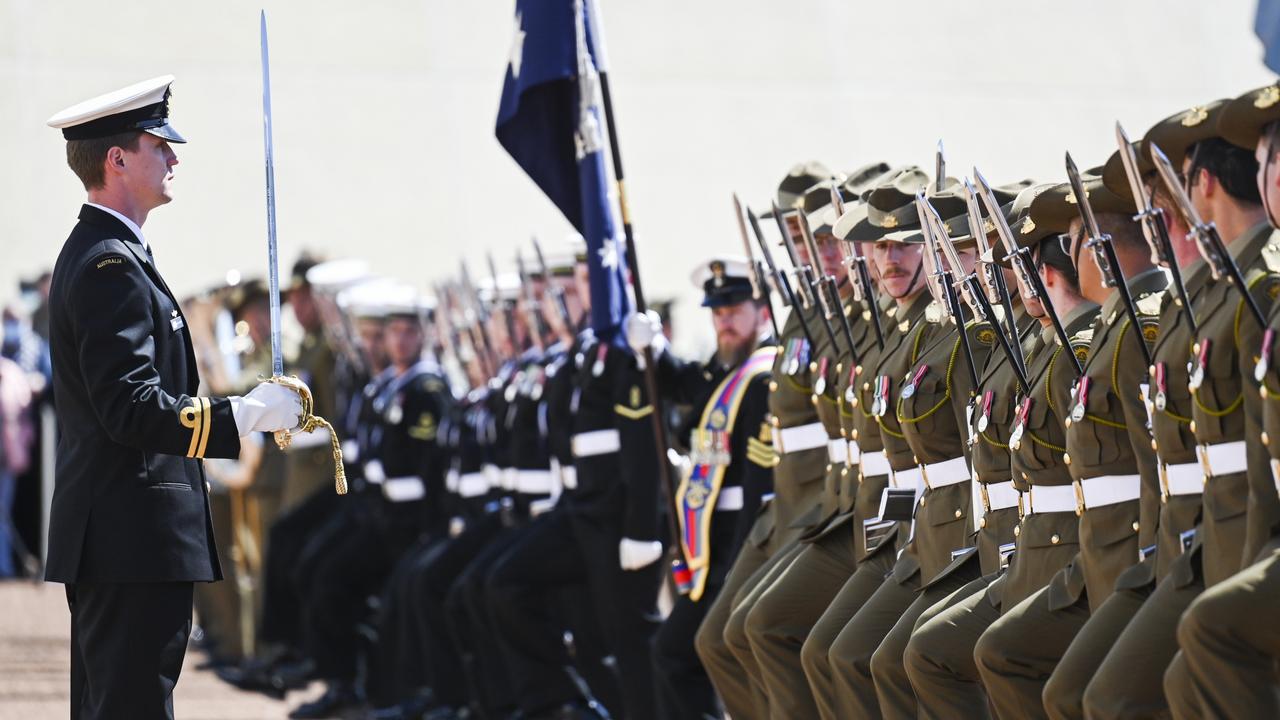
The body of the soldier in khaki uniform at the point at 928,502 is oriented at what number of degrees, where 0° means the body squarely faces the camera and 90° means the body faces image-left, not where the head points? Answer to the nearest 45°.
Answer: approximately 45°

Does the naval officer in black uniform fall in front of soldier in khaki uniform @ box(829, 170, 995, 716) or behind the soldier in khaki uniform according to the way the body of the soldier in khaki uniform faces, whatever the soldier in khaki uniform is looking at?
in front

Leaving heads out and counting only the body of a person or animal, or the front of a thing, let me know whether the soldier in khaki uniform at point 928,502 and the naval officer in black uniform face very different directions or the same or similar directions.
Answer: very different directions

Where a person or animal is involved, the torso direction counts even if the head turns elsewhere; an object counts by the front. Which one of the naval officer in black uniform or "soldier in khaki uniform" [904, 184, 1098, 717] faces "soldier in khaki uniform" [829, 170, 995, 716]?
the naval officer in black uniform

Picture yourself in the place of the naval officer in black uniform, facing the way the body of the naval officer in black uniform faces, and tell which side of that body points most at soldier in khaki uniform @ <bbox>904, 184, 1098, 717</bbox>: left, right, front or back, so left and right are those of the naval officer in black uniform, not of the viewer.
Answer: front

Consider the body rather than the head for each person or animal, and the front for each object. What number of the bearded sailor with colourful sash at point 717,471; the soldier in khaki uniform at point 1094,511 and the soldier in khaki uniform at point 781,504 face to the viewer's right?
0

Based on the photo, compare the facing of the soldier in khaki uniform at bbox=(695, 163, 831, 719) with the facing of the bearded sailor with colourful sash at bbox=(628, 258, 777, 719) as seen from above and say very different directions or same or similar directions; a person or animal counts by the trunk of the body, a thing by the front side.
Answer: same or similar directions

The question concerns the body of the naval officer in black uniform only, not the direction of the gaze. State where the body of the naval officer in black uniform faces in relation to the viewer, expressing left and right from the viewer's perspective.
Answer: facing to the right of the viewer

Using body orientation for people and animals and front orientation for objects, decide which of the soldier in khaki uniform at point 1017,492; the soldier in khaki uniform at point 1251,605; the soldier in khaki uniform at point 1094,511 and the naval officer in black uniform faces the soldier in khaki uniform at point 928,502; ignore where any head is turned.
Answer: the naval officer in black uniform

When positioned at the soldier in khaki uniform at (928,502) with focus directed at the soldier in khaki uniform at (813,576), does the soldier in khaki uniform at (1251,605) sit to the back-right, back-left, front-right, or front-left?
back-left

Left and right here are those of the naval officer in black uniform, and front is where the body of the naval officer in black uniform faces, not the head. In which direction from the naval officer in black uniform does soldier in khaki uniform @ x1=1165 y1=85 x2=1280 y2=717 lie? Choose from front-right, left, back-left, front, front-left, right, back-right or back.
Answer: front-right

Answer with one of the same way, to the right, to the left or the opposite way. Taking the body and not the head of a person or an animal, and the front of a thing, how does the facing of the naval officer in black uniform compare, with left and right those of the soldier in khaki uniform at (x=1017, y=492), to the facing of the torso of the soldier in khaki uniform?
the opposite way

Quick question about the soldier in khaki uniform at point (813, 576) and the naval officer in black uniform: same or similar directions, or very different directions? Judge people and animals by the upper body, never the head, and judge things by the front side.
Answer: very different directions

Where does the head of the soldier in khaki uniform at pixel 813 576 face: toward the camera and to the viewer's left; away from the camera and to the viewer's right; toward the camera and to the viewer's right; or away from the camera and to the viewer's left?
toward the camera and to the viewer's left
